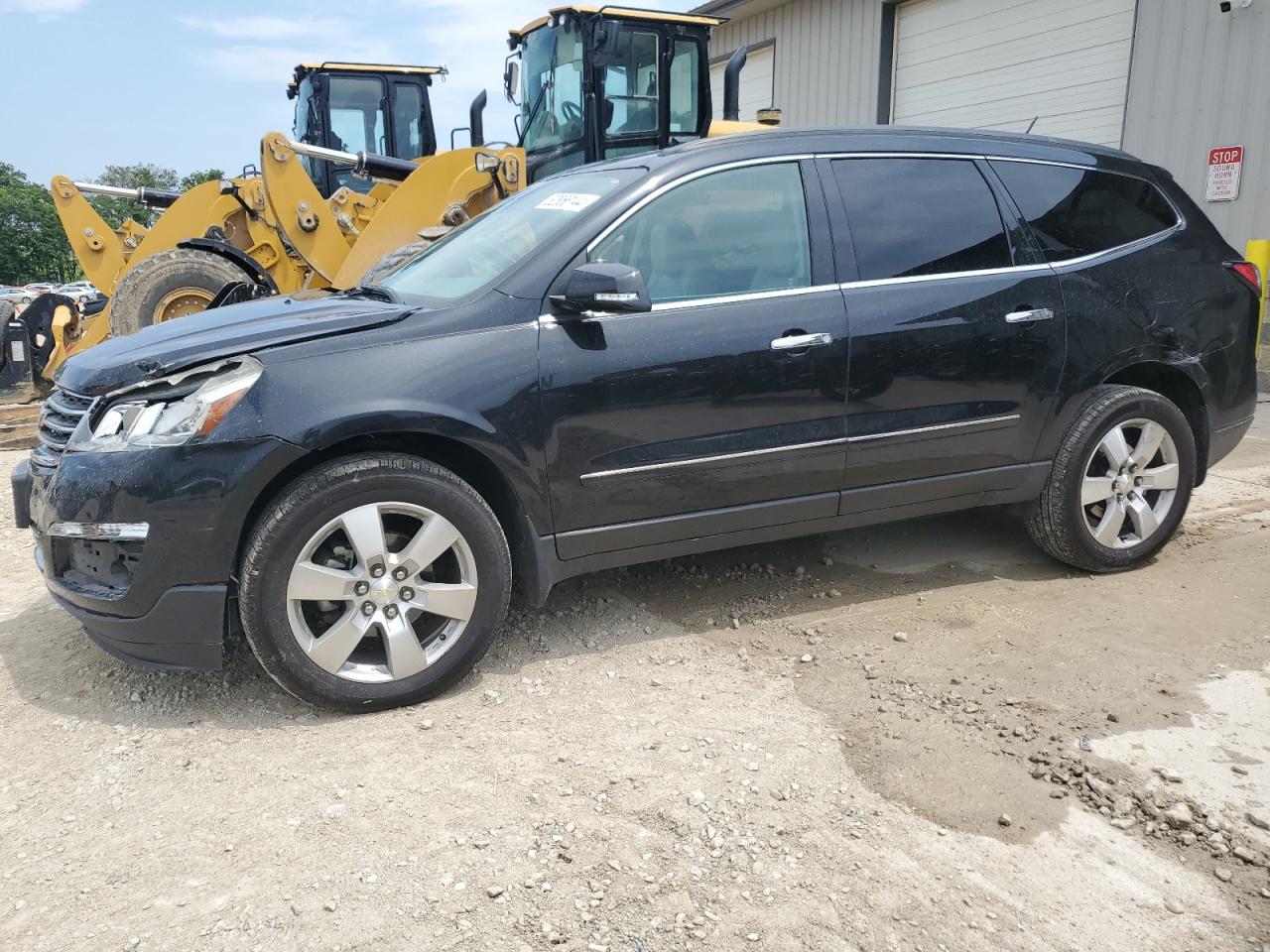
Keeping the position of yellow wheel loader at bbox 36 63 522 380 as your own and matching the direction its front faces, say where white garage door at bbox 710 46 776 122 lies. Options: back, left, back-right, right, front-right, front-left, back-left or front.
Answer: back-right

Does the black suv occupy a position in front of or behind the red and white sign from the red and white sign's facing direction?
in front

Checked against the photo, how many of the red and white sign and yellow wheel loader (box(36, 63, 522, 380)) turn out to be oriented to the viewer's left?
1

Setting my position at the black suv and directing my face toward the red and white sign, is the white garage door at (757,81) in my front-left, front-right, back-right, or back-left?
front-left

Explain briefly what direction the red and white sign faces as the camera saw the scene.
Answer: facing the viewer

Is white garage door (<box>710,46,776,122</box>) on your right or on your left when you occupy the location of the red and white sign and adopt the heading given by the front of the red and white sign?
on your right

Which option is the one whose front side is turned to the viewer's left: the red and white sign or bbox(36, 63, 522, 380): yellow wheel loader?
the yellow wheel loader

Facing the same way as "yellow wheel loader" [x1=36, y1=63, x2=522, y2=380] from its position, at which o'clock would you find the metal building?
The metal building is roughly at 6 o'clock from the yellow wheel loader.

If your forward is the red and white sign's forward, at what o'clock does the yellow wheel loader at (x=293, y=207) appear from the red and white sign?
The yellow wheel loader is roughly at 2 o'clock from the red and white sign.

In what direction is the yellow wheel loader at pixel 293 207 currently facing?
to the viewer's left

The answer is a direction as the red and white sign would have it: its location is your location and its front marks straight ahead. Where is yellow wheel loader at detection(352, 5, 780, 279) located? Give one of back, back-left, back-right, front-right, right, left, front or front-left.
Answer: front-right
